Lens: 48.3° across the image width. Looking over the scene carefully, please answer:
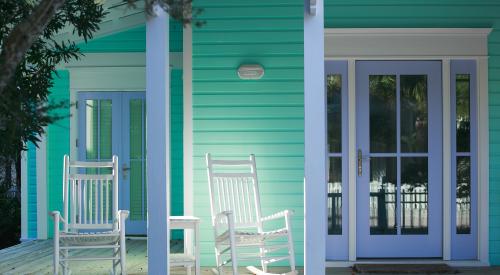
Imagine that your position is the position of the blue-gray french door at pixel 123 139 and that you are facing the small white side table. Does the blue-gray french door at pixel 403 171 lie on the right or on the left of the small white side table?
left

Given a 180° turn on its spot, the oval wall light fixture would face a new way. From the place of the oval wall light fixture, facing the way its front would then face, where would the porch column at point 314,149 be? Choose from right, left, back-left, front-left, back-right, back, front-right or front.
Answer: back

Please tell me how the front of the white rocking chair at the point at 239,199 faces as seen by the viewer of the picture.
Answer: facing the viewer and to the right of the viewer

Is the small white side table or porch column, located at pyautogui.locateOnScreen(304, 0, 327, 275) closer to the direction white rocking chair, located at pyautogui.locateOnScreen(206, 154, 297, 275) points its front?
the porch column

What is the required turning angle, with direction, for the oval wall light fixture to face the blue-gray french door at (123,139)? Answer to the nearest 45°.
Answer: approximately 135° to its right

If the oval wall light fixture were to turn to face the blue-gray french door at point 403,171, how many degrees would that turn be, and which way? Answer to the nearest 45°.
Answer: approximately 90° to its left

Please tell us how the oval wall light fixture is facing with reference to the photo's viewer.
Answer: facing the viewer

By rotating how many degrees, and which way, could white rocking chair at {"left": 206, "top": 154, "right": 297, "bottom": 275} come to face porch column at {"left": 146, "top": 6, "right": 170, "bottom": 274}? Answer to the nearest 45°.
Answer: approximately 45° to its right

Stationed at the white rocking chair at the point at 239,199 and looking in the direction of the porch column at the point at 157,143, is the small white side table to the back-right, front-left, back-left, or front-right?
front-right

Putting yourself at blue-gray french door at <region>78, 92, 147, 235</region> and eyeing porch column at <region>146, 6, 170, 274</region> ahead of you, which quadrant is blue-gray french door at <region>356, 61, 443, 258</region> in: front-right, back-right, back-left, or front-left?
front-left
